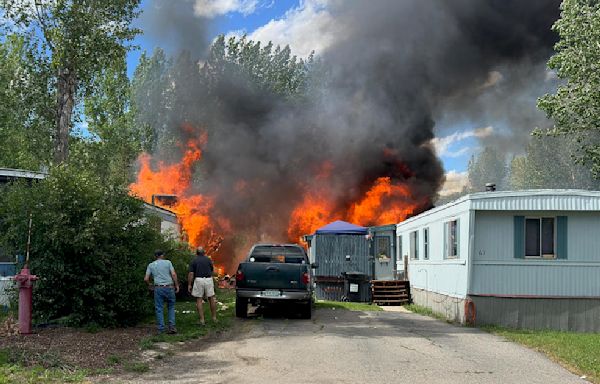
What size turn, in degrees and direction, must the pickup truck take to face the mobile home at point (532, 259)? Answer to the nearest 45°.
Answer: approximately 90° to its right

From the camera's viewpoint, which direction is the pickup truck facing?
away from the camera

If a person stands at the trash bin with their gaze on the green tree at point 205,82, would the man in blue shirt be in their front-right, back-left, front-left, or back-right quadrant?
back-left

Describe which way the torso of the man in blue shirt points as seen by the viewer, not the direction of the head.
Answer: away from the camera

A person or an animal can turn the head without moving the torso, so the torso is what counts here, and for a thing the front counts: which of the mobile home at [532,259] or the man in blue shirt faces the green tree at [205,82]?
the man in blue shirt

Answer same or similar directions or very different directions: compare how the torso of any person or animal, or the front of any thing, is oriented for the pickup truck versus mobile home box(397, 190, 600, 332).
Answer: very different directions

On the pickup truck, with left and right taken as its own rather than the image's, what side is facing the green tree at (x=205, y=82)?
front

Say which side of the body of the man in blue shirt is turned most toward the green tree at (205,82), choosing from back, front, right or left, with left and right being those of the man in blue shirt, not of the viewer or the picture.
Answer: front

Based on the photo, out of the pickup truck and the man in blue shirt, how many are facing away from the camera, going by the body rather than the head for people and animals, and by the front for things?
2

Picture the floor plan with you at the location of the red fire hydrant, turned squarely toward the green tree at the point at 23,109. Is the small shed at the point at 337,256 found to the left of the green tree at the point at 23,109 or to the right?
right
